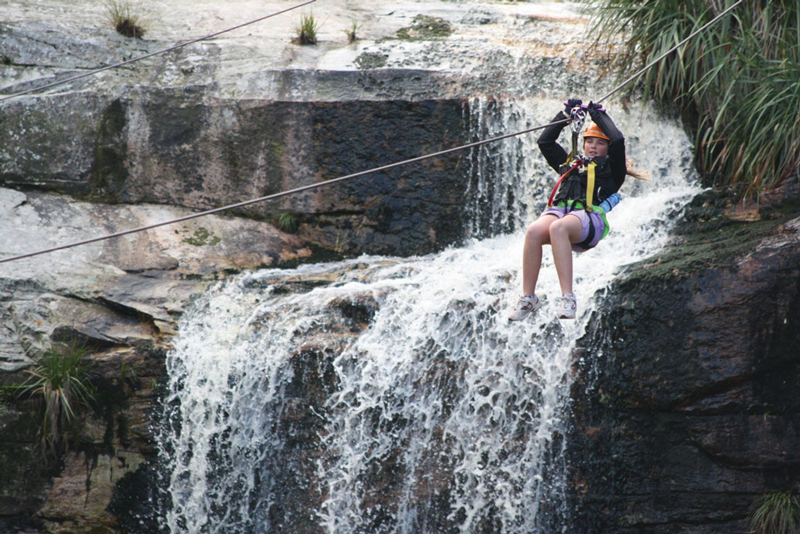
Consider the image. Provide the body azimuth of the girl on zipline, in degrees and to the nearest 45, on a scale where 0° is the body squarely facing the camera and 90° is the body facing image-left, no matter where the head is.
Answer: approximately 45°

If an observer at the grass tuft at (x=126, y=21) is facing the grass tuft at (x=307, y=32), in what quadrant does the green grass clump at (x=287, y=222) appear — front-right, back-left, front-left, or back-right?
front-right

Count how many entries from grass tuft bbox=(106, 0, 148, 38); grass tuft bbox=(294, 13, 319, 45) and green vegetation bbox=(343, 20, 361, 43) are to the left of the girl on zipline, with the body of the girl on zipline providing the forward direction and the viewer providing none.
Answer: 0

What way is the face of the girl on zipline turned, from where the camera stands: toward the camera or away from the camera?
toward the camera

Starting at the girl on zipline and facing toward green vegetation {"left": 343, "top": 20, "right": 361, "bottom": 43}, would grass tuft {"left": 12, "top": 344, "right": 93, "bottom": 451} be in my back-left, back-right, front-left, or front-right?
front-left

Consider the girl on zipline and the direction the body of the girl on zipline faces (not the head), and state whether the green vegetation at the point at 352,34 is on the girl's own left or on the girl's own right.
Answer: on the girl's own right

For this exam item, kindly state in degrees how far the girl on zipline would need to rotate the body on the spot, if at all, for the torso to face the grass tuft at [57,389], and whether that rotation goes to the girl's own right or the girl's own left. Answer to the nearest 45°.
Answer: approximately 45° to the girl's own right

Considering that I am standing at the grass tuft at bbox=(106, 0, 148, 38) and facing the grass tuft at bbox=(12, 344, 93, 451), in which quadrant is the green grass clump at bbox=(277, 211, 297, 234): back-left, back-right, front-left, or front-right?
front-left
